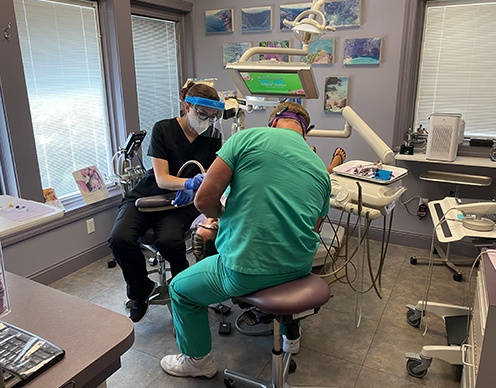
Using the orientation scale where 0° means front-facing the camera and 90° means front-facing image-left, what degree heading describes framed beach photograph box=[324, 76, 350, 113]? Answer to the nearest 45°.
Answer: approximately 0°

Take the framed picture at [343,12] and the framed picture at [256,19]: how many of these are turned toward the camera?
2

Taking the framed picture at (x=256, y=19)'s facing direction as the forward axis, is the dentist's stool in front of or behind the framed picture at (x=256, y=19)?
in front

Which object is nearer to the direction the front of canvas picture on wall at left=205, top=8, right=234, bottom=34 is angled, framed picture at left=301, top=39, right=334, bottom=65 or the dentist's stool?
the dentist's stool

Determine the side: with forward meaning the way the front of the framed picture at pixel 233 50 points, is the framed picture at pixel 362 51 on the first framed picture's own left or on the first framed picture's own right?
on the first framed picture's own left

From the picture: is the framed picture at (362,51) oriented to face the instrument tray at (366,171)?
yes

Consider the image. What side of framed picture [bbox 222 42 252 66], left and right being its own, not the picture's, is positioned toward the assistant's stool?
front

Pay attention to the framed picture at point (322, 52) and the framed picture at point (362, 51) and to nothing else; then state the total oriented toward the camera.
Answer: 2
